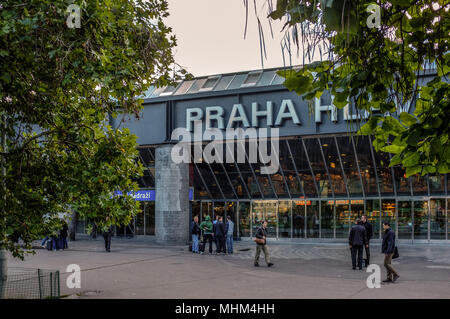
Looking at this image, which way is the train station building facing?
toward the camera

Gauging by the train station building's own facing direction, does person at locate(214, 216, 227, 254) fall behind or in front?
in front

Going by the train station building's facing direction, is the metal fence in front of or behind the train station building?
in front

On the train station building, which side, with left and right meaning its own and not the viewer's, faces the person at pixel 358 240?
front
